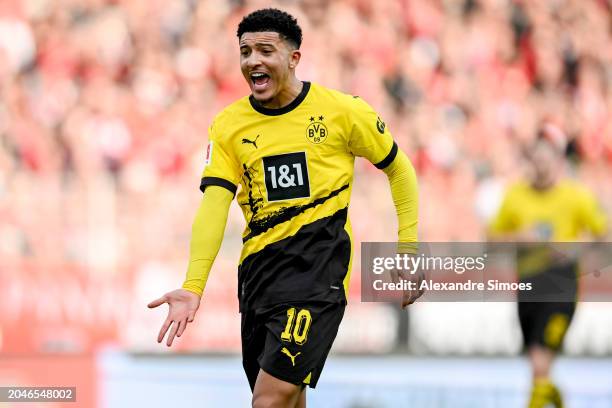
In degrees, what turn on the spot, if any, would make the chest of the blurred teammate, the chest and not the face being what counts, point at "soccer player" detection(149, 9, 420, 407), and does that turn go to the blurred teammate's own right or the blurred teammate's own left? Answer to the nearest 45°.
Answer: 0° — they already face them

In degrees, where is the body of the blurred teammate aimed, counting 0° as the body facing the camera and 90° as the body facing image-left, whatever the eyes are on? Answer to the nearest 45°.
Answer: approximately 0°
